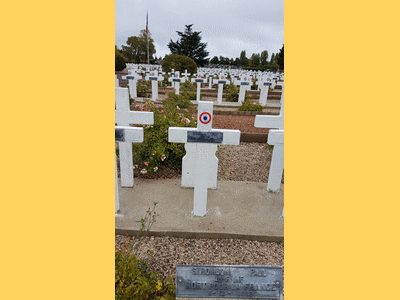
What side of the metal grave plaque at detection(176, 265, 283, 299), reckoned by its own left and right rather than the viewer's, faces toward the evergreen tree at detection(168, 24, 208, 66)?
back

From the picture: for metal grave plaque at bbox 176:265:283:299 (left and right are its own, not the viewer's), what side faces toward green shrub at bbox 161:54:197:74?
back

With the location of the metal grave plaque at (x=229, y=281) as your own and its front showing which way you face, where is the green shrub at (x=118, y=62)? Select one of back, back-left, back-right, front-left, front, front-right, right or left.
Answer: back-right

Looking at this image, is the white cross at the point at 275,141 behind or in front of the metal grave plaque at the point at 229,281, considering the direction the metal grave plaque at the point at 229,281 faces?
behind

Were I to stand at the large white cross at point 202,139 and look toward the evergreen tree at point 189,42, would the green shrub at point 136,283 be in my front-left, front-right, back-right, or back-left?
back-left

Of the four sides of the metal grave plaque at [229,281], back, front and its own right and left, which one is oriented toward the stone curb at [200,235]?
back

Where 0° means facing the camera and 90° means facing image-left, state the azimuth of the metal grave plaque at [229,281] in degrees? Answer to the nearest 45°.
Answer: approximately 0°

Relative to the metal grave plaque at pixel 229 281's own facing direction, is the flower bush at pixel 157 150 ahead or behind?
behind
